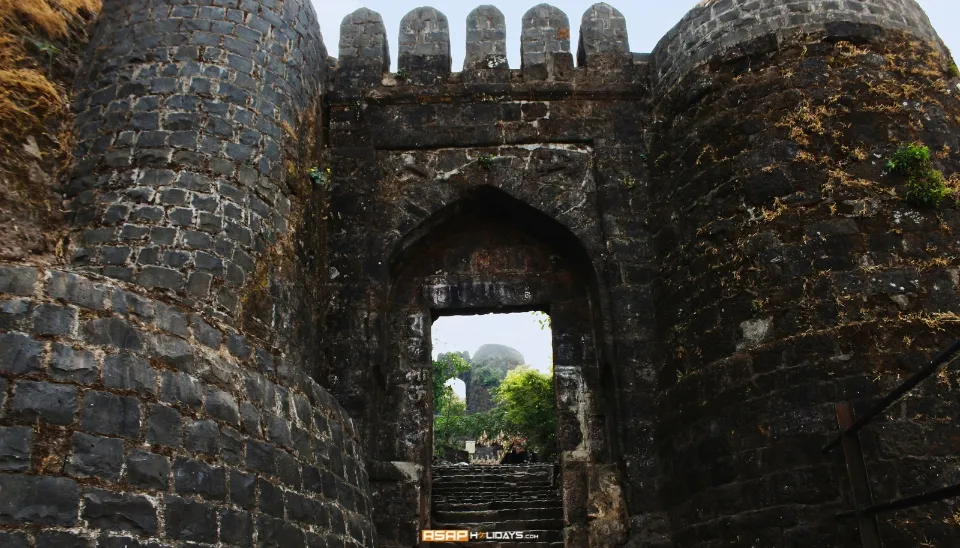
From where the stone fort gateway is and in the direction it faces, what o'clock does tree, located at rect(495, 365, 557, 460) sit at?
The tree is roughly at 6 o'clock from the stone fort gateway.

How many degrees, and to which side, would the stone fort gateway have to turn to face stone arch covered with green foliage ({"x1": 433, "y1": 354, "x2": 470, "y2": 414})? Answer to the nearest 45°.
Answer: approximately 180°

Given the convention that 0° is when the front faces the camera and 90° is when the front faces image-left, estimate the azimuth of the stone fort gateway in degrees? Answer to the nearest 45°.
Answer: approximately 0°

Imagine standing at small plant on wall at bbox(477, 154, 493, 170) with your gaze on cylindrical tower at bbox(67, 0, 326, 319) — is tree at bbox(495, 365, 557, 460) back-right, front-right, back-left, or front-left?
back-right

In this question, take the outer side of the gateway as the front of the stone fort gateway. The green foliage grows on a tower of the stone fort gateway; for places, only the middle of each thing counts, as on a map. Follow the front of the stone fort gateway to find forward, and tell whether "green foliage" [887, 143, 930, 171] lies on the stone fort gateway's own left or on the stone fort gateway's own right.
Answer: on the stone fort gateway's own left

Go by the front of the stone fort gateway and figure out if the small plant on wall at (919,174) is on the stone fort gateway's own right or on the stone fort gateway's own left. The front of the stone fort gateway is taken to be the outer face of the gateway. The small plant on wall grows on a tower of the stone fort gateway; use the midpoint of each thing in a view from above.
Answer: on the stone fort gateway's own left
